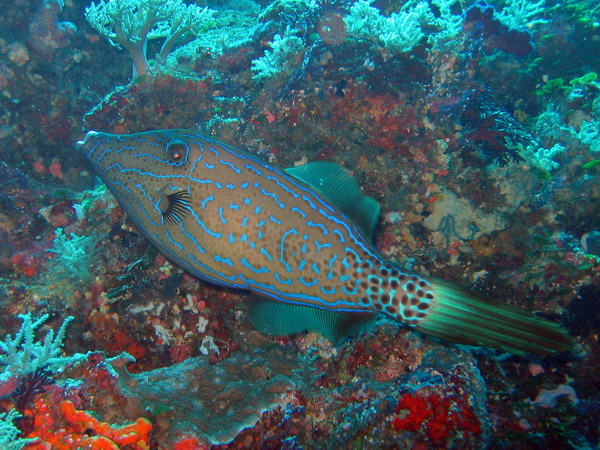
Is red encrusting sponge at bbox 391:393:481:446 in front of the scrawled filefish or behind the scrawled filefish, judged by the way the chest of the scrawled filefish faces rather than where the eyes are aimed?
behind

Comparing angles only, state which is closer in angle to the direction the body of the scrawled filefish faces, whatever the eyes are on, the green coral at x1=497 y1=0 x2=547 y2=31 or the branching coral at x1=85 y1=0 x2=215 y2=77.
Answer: the branching coral

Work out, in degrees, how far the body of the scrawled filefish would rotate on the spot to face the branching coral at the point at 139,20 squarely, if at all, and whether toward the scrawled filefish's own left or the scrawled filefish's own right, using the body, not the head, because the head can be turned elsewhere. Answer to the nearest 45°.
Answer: approximately 45° to the scrawled filefish's own right

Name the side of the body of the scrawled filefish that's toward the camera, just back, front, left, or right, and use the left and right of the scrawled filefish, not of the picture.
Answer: left
